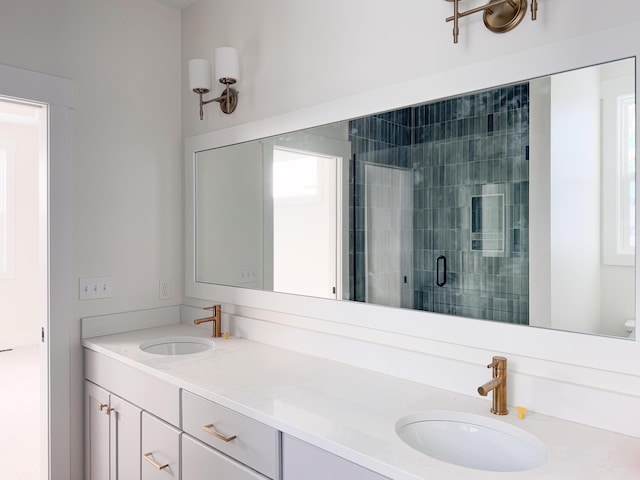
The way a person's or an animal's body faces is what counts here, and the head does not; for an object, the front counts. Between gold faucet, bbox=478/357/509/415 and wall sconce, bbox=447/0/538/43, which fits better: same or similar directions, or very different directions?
same or similar directions

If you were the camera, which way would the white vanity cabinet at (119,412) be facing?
facing the viewer and to the left of the viewer

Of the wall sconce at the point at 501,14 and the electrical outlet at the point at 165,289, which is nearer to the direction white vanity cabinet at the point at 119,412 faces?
the wall sconce

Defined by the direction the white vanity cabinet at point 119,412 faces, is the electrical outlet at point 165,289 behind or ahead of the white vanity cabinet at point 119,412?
behind

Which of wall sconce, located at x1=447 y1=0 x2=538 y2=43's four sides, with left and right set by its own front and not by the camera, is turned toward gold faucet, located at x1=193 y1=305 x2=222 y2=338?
right

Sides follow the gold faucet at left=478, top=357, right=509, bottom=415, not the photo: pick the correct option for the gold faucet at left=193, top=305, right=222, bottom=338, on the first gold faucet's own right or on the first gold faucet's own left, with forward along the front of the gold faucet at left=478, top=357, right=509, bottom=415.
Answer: on the first gold faucet's own right

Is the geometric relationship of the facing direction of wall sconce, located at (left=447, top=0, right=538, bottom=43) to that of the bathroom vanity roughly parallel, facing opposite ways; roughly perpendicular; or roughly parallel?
roughly parallel

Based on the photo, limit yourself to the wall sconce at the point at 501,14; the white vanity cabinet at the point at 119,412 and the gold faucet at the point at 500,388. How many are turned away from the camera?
0

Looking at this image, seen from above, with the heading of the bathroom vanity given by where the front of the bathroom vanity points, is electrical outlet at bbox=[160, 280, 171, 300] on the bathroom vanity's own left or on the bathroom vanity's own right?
on the bathroom vanity's own right

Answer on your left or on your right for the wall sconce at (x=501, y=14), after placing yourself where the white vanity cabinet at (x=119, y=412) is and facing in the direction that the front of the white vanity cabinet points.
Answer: on your left

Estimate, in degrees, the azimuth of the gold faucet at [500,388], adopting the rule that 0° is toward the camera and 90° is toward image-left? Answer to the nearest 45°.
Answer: approximately 45°

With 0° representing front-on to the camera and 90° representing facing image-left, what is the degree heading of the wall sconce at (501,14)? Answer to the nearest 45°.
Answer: approximately 45°

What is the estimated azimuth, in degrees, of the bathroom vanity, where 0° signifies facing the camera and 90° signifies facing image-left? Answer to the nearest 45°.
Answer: approximately 45°
